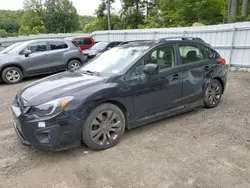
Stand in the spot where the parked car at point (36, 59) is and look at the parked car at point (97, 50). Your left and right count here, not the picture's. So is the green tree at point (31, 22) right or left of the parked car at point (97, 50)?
left

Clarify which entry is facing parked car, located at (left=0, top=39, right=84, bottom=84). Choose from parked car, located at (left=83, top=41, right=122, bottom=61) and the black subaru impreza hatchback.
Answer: parked car, located at (left=83, top=41, right=122, bottom=61)

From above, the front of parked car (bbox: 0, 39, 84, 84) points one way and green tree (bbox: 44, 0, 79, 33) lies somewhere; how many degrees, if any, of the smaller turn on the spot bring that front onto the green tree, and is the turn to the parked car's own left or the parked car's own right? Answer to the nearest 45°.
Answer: approximately 90° to the parked car's own right

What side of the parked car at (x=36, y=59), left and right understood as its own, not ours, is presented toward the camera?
left

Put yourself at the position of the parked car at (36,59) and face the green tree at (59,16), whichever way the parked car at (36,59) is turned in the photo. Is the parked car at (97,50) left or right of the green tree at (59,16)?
right

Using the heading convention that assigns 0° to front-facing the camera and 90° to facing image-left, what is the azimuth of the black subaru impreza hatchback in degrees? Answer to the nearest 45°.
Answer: approximately 45°

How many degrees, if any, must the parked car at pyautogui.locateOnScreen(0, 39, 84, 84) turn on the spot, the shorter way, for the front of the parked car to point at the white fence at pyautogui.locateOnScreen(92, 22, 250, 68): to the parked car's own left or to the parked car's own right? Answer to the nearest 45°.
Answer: approximately 180°

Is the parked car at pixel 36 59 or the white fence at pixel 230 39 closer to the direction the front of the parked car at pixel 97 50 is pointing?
the parked car

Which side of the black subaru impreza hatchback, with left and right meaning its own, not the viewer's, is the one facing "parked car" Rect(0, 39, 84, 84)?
right
